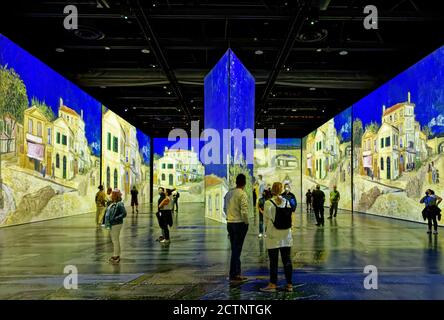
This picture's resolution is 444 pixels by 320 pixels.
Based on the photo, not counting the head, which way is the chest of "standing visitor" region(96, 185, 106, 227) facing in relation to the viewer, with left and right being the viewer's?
facing away from the viewer

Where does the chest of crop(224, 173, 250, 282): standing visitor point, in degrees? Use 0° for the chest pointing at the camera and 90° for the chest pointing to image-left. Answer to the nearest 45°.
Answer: approximately 225°

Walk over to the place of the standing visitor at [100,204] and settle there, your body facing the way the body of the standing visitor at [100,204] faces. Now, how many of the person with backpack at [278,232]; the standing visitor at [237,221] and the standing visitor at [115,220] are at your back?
3

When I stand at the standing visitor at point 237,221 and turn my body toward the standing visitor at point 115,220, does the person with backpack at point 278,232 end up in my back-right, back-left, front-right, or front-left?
back-left

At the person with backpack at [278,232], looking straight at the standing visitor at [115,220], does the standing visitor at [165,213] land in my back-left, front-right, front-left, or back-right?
front-right

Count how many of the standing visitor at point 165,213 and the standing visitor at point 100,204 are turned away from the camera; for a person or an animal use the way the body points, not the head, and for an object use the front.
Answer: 1

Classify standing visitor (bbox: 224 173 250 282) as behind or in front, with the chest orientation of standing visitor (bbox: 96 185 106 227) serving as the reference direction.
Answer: behind

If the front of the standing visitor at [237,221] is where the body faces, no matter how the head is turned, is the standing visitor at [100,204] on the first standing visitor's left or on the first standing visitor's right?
on the first standing visitor's left
